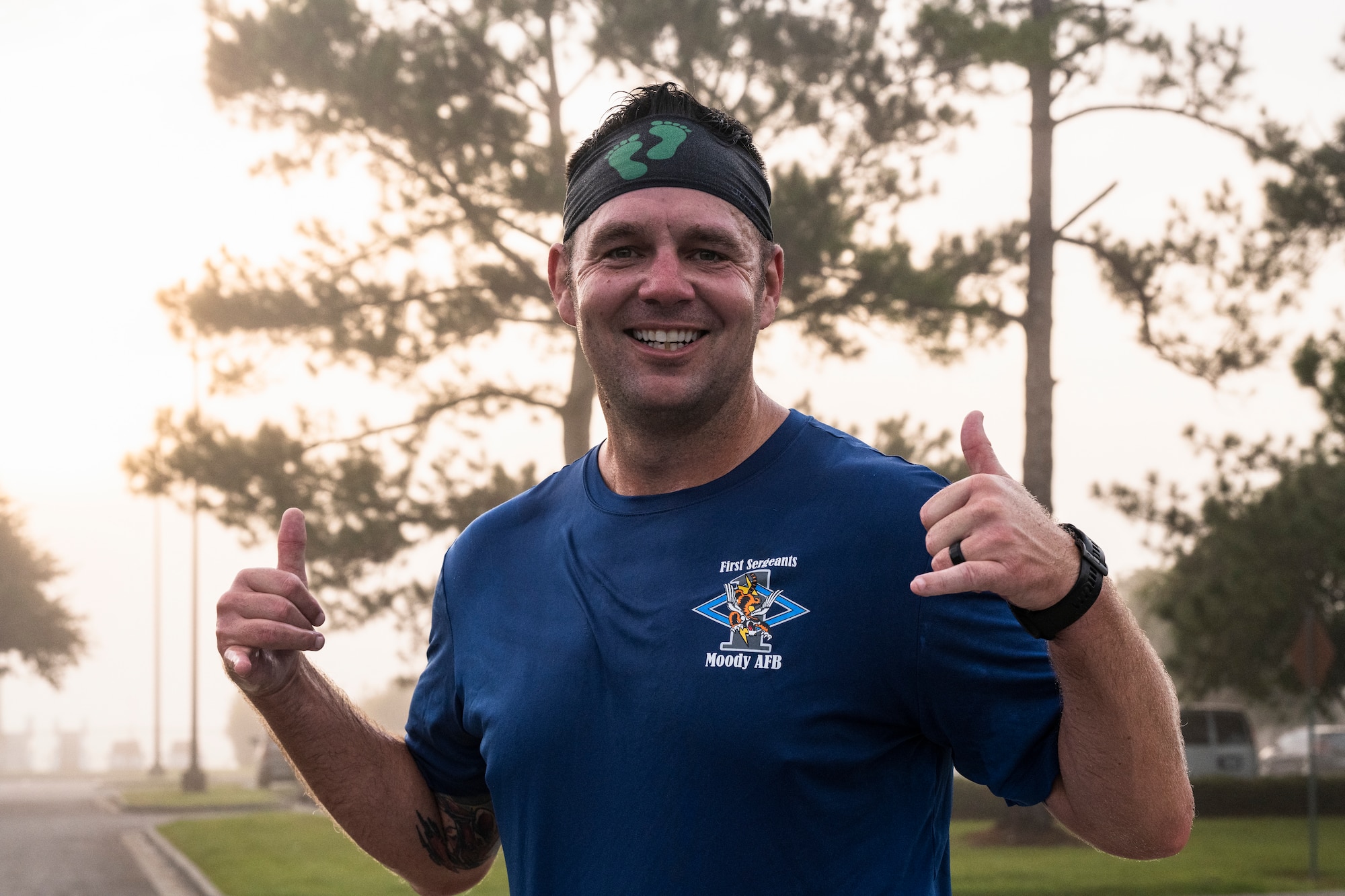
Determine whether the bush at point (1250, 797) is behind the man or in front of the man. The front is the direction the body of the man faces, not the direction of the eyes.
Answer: behind

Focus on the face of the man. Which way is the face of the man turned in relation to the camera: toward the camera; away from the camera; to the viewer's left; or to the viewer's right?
toward the camera

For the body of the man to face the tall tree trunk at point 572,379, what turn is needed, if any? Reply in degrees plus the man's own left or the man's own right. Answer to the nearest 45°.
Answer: approximately 180°

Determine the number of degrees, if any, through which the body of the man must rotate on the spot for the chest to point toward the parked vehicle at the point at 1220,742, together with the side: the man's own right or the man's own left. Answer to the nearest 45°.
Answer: approximately 180°

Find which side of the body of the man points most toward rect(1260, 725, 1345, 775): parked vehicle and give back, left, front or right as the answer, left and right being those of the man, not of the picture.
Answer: back

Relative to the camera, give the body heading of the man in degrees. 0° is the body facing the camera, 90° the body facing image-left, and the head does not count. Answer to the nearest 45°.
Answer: approximately 0°
